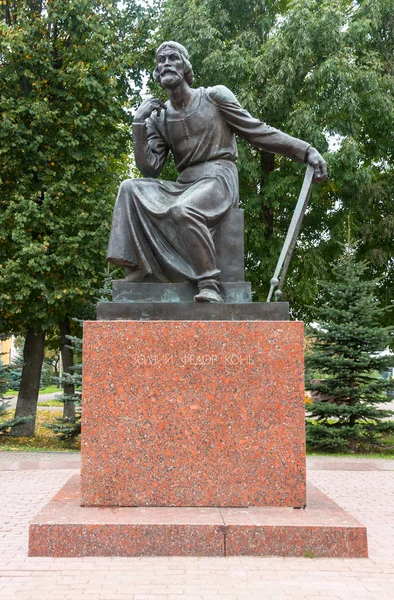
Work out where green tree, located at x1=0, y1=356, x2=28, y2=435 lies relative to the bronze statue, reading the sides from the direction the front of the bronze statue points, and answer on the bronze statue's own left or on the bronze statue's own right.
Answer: on the bronze statue's own right

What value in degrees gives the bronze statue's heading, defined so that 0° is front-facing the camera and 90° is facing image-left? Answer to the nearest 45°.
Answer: approximately 45°

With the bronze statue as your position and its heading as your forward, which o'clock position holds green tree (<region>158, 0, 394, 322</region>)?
The green tree is roughly at 5 o'clock from the bronze statue.

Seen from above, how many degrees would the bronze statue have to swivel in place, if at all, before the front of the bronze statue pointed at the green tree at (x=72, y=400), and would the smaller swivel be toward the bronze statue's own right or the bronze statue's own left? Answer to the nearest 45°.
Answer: approximately 135° to the bronze statue's own right
